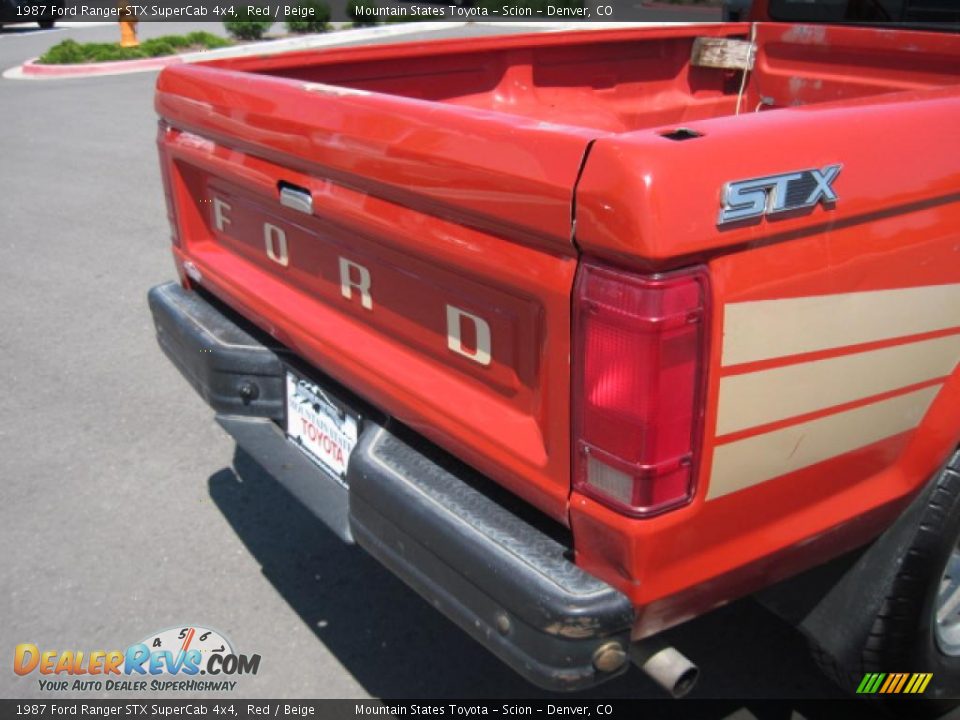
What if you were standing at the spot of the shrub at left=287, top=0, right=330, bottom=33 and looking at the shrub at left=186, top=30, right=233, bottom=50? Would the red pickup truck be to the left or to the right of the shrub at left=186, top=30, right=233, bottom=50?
left

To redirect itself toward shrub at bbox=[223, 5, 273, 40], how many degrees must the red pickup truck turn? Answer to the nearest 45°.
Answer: approximately 45° to its left

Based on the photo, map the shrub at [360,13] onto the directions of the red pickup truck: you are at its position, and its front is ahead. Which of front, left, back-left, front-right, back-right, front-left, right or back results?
front-left

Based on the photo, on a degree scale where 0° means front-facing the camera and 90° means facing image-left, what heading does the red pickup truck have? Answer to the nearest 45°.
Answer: approximately 225°

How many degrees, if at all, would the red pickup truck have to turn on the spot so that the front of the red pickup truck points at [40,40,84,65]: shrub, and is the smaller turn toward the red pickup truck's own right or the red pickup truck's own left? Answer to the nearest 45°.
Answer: approximately 90° to the red pickup truck's own left

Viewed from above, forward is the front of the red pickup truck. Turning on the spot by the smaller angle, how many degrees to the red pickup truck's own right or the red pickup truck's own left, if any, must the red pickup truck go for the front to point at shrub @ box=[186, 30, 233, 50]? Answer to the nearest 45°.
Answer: approximately 45° to the red pickup truck's own left

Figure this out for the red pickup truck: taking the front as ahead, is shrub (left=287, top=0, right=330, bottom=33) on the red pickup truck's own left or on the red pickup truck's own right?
on the red pickup truck's own left
